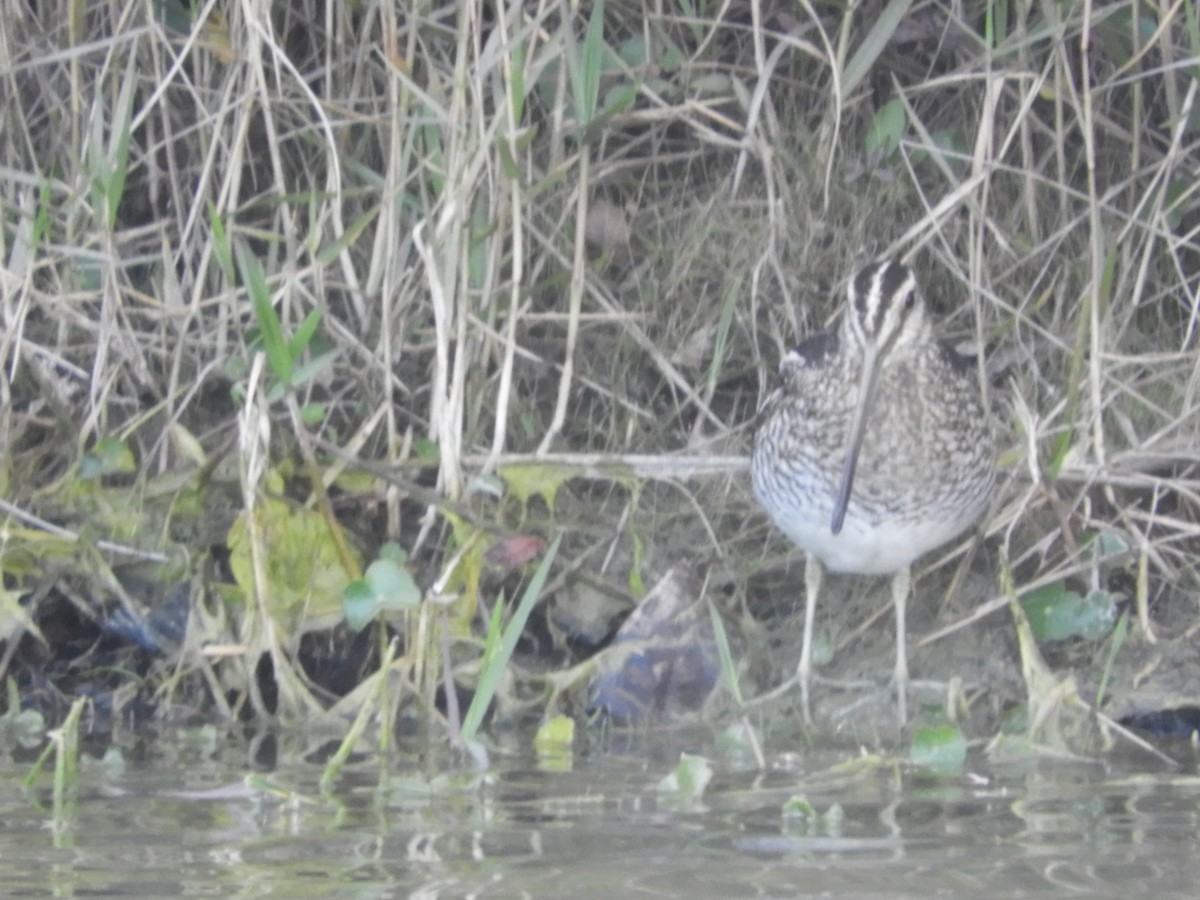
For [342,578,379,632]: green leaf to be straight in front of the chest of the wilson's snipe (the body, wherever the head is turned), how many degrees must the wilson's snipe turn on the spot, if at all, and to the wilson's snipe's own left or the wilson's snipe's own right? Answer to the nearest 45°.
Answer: approximately 45° to the wilson's snipe's own right

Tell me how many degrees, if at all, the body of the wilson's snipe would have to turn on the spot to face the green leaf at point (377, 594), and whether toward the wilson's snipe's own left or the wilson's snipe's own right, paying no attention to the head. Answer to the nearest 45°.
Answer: approximately 45° to the wilson's snipe's own right

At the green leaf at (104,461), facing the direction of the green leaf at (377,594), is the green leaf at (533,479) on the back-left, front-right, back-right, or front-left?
front-left

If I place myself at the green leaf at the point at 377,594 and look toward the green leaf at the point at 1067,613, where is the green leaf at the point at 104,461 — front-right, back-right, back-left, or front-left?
back-left

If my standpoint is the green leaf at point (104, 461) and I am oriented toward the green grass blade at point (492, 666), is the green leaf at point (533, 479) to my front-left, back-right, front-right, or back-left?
front-left

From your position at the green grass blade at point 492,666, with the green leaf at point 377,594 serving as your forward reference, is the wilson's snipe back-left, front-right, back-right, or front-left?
back-right

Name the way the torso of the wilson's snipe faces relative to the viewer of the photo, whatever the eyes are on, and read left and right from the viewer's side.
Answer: facing the viewer

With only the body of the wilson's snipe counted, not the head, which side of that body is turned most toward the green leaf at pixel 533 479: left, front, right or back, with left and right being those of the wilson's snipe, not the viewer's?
right
